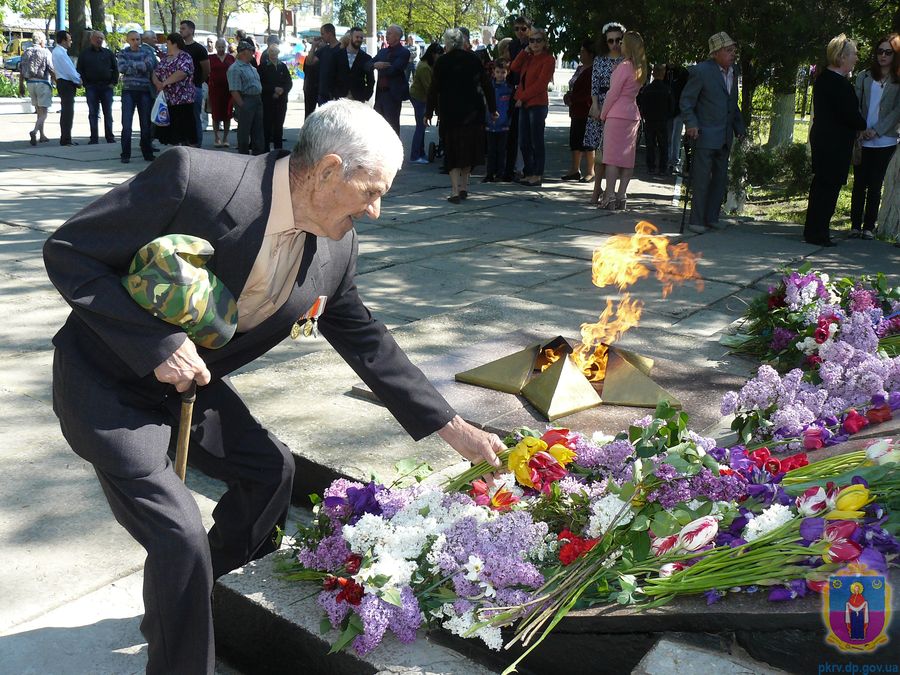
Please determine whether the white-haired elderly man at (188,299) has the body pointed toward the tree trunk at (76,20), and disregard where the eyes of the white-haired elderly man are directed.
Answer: no

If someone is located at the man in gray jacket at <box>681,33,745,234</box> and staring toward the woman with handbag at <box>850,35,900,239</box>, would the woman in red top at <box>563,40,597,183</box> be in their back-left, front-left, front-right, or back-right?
back-left

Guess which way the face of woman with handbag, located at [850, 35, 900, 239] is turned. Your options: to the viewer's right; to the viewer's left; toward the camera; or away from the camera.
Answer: toward the camera

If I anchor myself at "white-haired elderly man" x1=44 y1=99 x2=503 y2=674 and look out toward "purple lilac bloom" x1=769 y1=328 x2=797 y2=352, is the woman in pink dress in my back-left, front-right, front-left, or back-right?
front-left

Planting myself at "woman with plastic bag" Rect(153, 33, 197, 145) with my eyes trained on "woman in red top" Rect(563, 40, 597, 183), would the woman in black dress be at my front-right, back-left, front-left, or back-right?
front-right

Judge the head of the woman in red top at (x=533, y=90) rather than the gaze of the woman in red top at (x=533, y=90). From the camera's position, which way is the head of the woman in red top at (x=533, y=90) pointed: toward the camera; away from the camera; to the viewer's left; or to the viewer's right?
toward the camera

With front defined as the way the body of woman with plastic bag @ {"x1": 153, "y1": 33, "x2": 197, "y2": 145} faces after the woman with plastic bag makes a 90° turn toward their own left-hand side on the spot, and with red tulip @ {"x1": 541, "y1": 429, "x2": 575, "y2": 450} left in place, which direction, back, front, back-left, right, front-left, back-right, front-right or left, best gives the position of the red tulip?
front-right

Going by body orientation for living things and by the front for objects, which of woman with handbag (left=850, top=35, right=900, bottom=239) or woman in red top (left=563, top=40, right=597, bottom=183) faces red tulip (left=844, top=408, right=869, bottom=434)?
the woman with handbag

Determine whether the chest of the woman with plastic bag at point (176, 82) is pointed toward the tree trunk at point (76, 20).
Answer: no

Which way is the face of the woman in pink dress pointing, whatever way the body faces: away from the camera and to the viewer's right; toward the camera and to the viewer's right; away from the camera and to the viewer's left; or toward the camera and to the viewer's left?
away from the camera and to the viewer's left

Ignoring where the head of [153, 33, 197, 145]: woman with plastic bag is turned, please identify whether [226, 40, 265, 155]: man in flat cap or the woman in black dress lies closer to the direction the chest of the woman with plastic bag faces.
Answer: the woman in black dress

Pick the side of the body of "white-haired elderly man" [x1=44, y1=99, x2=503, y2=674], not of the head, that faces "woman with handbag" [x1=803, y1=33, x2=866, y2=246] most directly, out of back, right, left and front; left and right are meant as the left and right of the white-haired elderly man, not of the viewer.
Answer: left
